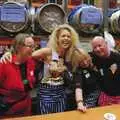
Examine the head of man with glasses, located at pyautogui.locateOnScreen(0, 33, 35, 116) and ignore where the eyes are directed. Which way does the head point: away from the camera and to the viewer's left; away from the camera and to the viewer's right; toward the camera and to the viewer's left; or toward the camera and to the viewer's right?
toward the camera and to the viewer's right

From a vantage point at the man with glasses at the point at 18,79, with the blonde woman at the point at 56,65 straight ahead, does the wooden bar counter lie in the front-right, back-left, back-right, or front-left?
front-right

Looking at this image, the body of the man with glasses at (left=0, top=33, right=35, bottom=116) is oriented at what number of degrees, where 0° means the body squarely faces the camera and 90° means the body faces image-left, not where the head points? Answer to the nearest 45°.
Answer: approximately 315°

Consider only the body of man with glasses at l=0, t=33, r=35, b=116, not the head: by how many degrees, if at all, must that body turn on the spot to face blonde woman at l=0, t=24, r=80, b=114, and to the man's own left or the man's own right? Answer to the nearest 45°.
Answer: approximately 45° to the man's own left
